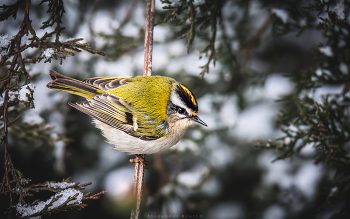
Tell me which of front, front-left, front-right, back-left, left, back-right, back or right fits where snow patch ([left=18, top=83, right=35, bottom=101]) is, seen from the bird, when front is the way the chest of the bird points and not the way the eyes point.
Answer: back-right

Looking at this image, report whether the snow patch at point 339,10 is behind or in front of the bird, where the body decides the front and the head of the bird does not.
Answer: in front

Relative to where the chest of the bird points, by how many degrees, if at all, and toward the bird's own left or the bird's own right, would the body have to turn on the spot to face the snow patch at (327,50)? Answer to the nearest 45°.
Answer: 0° — it already faces it

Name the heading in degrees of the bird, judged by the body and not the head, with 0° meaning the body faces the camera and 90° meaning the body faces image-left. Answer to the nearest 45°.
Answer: approximately 270°

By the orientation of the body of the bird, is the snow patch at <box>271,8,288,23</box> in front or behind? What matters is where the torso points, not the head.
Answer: in front
